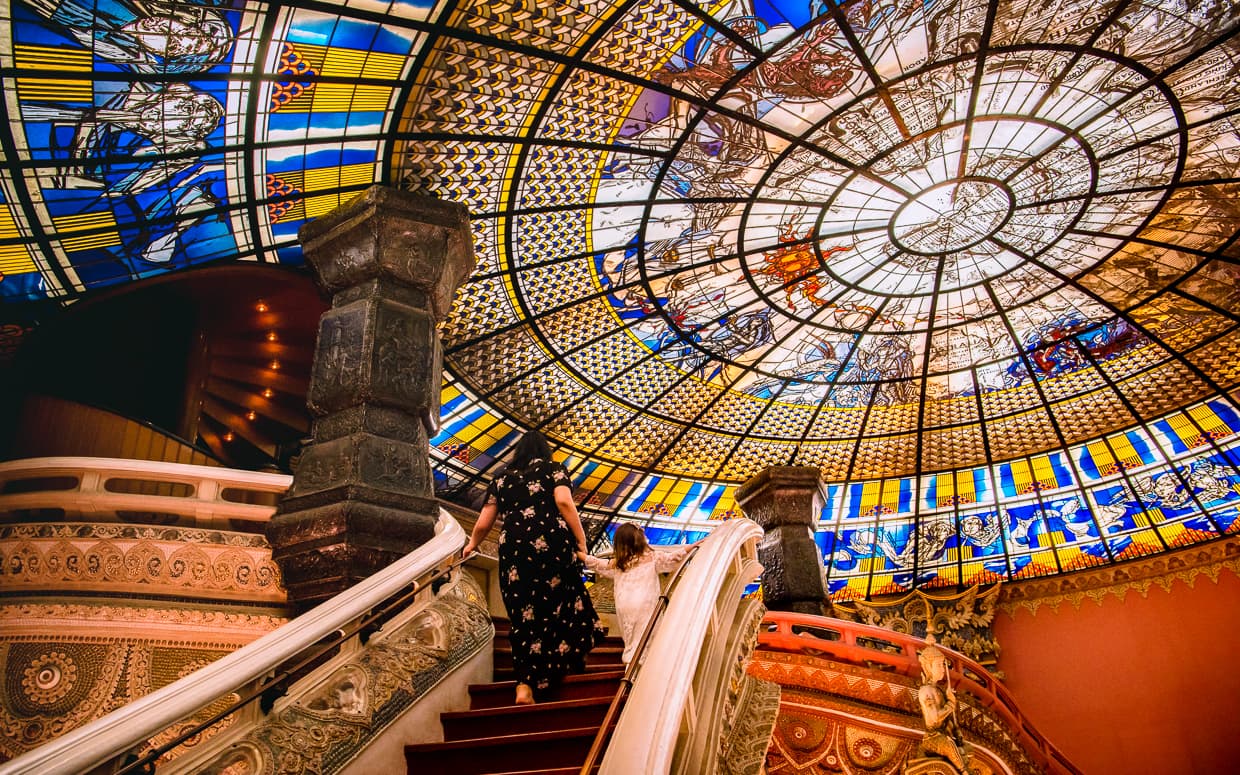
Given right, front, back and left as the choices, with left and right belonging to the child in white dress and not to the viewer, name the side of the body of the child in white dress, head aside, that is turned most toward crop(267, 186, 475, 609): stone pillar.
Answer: left

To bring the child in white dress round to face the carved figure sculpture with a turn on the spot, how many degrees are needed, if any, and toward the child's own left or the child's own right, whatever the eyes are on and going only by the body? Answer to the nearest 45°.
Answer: approximately 45° to the child's own right

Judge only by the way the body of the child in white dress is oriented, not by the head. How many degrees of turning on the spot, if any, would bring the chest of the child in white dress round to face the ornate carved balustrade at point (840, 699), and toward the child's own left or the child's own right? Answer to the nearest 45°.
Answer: approximately 45° to the child's own right

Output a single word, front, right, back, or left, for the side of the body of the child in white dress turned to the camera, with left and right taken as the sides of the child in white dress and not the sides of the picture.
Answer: back

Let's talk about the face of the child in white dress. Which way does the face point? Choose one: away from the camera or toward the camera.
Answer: away from the camera

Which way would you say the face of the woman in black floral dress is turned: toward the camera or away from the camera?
away from the camera

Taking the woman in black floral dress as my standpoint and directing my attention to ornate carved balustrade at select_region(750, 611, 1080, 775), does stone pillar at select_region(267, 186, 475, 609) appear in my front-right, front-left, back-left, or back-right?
back-left
